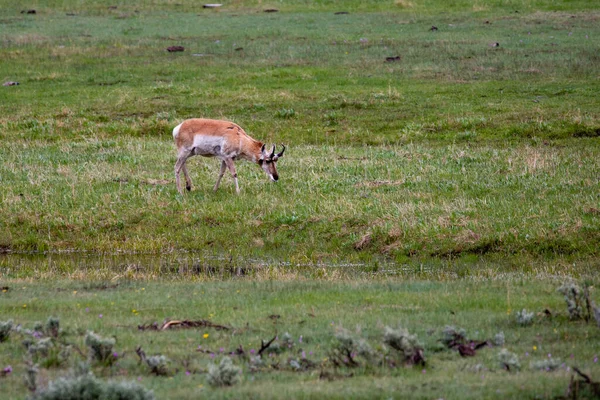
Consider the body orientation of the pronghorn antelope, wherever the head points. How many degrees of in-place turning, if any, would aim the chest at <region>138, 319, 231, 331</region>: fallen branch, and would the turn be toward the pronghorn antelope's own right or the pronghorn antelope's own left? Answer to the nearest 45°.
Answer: approximately 90° to the pronghorn antelope's own right

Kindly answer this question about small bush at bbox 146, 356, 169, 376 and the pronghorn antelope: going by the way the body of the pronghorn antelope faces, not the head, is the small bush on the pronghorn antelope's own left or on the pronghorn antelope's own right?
on the pronghorn antelope's own right

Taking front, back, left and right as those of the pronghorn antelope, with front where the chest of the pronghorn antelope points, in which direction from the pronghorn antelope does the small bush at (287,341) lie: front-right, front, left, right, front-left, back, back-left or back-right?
right

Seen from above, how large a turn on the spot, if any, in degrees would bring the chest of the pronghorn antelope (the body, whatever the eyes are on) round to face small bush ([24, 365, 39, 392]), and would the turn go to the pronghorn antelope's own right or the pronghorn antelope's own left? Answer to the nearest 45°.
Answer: approximately 90° to the pronghorn antelope's own right

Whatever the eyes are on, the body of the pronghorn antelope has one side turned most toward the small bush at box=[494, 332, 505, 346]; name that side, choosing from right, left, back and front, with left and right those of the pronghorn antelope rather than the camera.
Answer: right

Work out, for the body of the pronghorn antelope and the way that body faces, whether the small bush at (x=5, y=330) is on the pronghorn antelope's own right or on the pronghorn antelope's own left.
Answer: on the pronghorn antelope's own right

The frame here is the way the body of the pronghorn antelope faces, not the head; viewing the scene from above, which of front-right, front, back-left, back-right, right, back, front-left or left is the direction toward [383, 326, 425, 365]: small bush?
right

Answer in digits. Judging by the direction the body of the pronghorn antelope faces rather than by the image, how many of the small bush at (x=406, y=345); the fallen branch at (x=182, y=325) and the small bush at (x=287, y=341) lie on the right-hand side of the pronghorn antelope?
3

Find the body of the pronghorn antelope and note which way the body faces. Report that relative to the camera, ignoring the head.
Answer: to the viewer's right

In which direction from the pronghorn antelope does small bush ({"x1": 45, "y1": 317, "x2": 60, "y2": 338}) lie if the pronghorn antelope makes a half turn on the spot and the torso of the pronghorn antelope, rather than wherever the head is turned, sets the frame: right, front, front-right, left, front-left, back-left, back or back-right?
left

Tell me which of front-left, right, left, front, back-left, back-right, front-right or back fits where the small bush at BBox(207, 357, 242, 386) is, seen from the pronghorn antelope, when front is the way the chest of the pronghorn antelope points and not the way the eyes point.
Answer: right

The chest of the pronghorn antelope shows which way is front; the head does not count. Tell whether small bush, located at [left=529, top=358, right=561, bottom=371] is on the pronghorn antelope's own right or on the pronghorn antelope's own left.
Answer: on the pronghorn antelope's own right
